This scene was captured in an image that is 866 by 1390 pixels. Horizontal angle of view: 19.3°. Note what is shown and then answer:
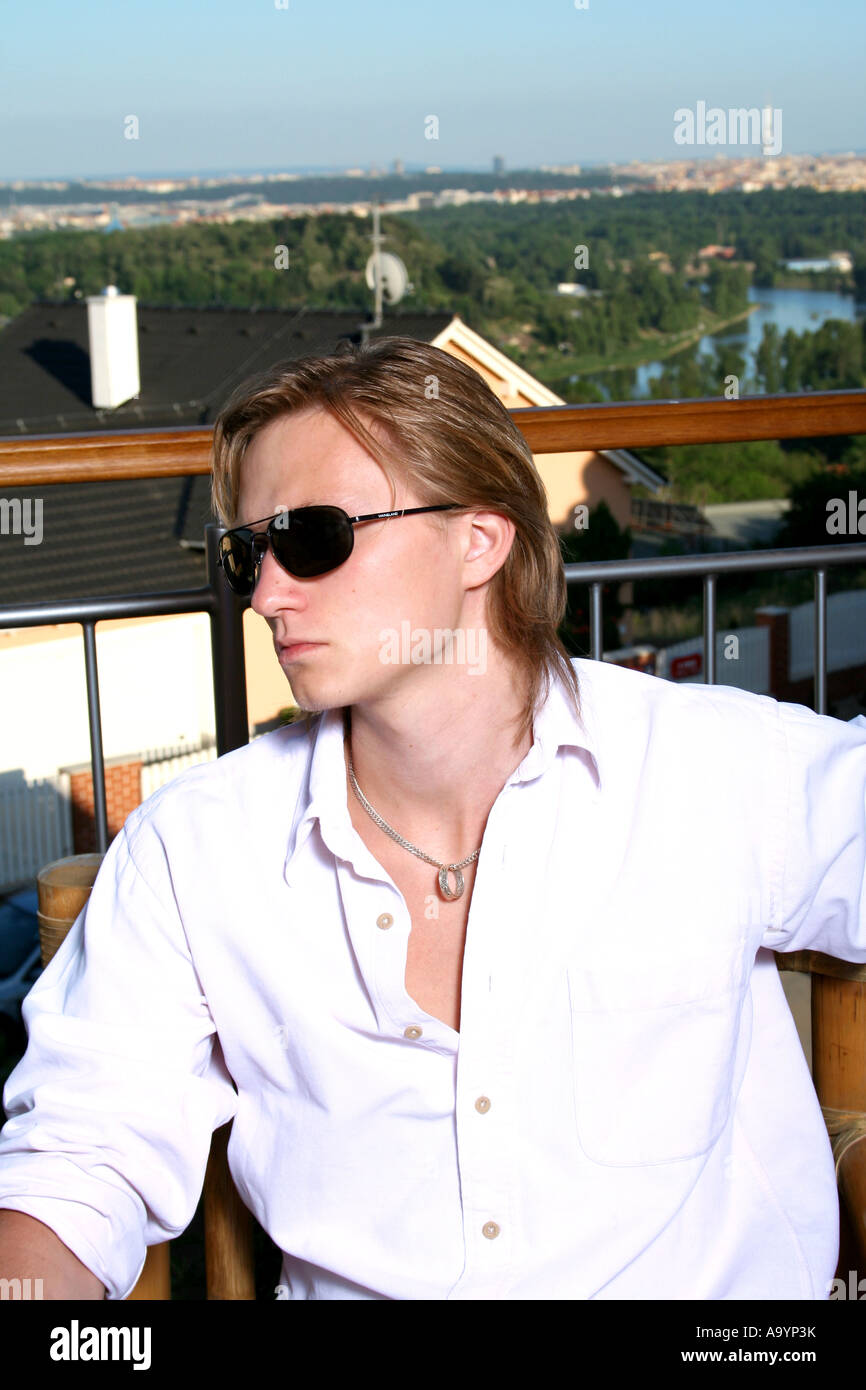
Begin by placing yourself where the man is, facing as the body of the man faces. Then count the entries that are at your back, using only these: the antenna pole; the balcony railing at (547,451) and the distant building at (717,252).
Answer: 3

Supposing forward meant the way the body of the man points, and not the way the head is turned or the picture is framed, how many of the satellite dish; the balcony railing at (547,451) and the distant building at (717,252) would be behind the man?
3

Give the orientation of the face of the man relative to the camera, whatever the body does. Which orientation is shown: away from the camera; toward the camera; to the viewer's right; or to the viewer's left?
to the viewer's left

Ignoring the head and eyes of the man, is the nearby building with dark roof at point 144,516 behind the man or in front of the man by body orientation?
behind

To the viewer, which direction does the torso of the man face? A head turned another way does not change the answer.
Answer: toward the camera

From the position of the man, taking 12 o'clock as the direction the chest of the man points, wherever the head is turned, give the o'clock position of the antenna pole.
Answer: The antenna pole is roughly at 6 o'clock from the man.

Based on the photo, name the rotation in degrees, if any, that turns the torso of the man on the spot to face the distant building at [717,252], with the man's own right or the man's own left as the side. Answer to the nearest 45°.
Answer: approximately 180°

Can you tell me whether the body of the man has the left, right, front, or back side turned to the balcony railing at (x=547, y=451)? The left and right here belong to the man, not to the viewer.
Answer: back

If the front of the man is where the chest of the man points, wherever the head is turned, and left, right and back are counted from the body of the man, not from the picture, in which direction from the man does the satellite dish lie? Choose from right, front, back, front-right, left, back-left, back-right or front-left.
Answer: back
